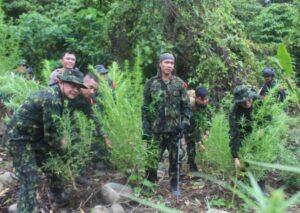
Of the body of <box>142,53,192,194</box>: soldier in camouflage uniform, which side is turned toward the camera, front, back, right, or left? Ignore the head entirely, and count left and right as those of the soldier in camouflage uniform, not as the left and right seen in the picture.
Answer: front

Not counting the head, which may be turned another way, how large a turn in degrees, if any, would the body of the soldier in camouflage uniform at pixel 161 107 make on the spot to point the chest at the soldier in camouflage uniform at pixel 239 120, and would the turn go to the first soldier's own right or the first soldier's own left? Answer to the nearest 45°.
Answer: approximately 90° to the first soldier's own left

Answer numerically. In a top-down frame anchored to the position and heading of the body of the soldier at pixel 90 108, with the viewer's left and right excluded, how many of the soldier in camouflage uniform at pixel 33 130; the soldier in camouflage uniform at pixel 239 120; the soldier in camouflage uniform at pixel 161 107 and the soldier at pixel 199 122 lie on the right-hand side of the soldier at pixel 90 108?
1

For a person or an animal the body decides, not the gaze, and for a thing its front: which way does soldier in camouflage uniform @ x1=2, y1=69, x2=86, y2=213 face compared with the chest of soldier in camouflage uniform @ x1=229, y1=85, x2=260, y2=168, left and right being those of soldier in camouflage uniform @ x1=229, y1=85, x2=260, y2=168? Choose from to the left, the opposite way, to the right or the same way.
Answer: to the left

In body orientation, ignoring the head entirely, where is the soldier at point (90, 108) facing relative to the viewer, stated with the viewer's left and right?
facing the viewer and to the right of the viewer

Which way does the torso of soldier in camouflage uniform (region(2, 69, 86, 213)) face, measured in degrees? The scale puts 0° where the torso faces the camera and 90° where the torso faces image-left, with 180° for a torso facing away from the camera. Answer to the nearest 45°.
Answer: approximately 270°

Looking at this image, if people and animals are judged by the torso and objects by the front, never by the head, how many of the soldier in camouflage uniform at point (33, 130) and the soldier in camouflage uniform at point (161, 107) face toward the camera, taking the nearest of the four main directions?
1
